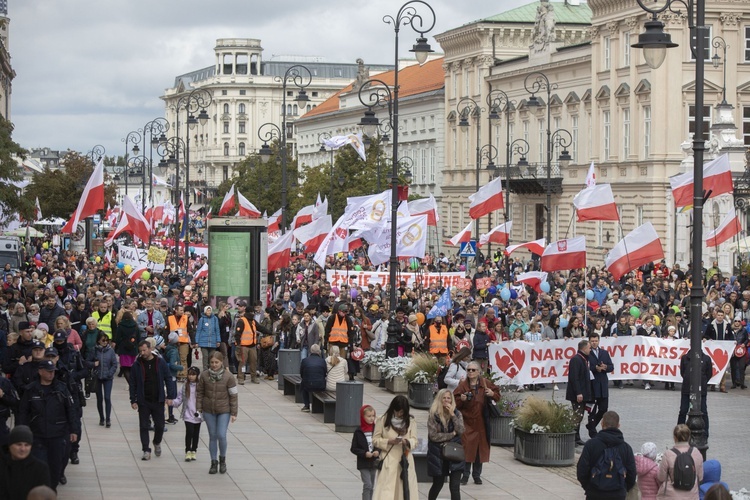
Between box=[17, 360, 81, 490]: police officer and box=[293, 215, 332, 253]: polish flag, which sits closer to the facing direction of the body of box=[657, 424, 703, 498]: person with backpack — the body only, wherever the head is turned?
the polish flag

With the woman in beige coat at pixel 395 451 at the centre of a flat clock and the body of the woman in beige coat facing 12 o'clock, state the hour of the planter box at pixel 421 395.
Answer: The planter box is roughly at 6 o'clock from the woman in beige coat.

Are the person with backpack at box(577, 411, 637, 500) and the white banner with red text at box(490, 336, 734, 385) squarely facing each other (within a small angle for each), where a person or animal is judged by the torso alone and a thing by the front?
yes

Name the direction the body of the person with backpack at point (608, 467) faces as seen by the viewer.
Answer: away from the camera

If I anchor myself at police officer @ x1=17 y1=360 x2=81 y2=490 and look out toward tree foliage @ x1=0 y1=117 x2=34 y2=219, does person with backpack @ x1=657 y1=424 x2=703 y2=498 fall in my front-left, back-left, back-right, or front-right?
back-right

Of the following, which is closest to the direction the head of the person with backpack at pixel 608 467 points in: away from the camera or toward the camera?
away from the camera

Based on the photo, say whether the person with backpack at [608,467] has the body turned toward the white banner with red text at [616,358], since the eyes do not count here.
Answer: yes

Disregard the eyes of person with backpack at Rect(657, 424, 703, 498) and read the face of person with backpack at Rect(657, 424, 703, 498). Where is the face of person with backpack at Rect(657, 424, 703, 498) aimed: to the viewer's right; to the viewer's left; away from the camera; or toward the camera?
away from the camera

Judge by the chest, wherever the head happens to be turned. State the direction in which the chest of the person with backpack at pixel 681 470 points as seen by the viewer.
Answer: away from the camera
